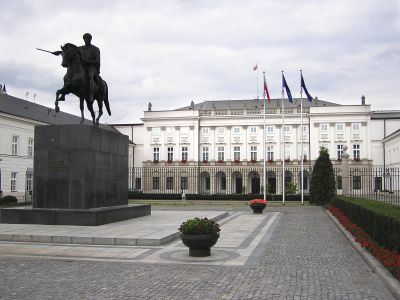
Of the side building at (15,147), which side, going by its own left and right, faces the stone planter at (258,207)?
front

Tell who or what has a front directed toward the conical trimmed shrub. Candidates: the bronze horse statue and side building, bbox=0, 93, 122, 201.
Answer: the side building

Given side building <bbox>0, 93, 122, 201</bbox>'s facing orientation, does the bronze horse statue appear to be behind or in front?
in front

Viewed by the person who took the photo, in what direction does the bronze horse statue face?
facing the viewer and to the left of the viewer

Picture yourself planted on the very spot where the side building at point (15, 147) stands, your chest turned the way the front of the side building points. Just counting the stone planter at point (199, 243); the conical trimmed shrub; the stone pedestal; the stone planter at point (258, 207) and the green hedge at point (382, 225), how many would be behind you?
0

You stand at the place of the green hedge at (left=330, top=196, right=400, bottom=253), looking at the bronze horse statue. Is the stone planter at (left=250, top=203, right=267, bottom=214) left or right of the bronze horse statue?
right

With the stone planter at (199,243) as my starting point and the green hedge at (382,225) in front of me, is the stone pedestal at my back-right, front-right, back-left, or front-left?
back-left

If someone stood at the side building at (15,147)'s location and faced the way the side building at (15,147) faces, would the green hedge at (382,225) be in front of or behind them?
in front

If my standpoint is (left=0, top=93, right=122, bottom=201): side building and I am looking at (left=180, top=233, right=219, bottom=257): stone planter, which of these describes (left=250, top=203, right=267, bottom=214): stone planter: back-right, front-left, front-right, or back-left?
front-left

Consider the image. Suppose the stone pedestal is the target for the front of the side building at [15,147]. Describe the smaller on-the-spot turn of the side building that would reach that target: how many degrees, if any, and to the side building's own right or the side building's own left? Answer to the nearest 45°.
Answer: approximately 45° to the side building's own right

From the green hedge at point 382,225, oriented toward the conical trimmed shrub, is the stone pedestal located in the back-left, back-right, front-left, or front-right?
front-left

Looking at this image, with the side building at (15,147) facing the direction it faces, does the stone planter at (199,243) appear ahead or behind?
ahead

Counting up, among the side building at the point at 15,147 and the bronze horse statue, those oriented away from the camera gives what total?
0

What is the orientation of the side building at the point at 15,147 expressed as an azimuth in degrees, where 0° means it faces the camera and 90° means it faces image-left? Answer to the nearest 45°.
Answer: approximately 315°

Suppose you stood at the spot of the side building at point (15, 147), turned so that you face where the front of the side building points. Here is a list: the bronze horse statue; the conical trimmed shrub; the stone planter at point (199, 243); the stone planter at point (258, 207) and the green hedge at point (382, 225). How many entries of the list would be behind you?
0

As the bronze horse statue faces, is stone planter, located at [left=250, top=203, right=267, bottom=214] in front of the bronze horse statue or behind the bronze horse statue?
behind

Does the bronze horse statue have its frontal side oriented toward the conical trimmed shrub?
no
